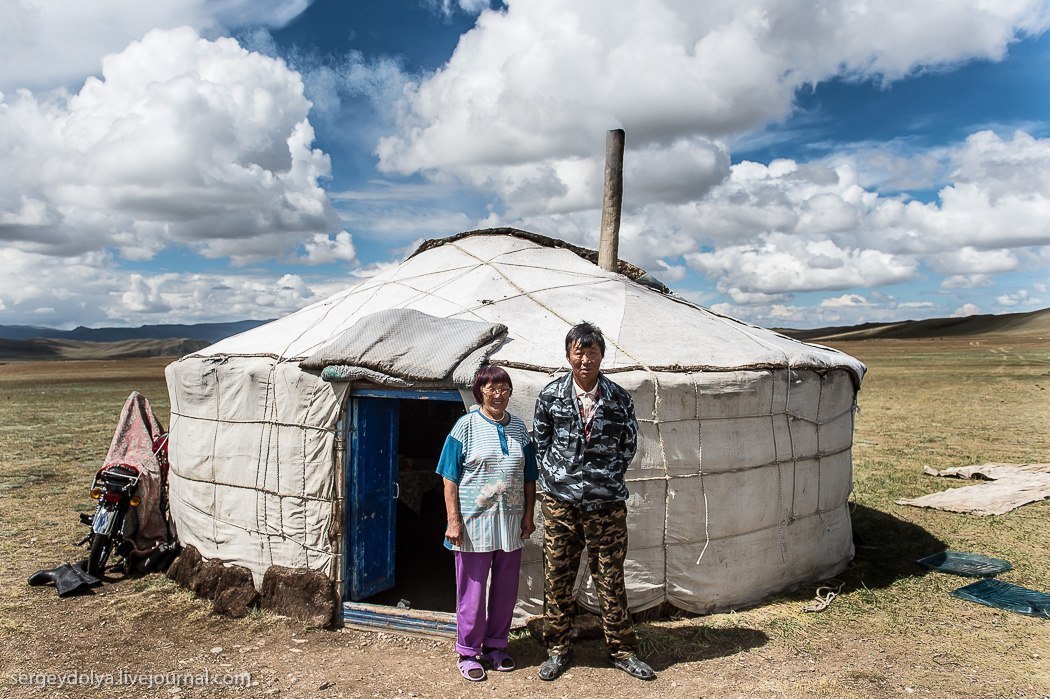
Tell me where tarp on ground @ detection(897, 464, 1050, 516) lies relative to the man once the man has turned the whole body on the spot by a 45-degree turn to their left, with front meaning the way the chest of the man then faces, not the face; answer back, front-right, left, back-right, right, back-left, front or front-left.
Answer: left

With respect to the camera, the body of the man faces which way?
toward the camera

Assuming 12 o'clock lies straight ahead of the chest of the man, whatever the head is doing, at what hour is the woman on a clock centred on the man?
The woman is roughly at 3 o'clock from the man.

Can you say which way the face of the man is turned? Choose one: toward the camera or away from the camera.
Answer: toward the camera

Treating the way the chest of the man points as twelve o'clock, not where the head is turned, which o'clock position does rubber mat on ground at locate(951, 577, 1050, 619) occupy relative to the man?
The rubber mat on ground is roughly at 8 o'clock from the man.

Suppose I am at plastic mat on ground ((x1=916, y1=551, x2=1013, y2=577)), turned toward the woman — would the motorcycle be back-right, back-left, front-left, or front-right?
front-right

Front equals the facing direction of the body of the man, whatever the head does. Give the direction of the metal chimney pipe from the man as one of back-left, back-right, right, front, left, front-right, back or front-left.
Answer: back
